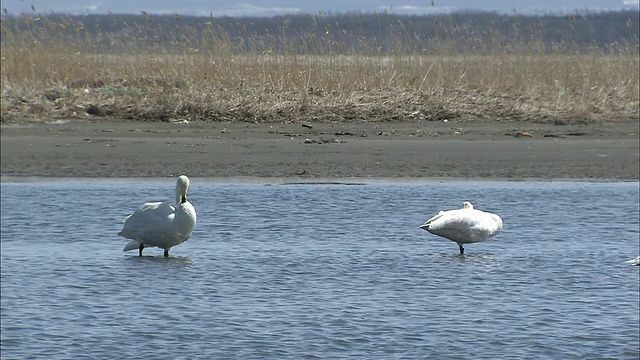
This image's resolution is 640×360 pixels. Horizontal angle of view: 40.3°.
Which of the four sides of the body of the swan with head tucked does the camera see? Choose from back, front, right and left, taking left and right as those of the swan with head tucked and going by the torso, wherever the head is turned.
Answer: right

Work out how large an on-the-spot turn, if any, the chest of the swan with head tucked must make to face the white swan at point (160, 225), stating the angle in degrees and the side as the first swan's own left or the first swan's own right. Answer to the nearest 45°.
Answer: approximately 180°
